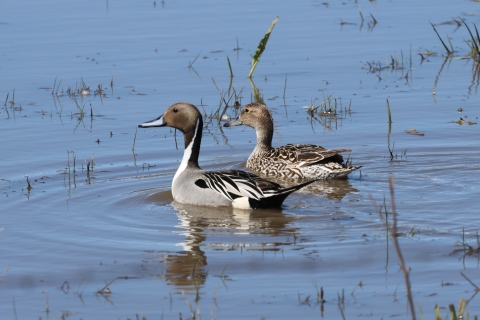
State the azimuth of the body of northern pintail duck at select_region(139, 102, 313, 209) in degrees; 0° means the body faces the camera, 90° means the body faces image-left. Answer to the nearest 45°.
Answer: approximately 90°

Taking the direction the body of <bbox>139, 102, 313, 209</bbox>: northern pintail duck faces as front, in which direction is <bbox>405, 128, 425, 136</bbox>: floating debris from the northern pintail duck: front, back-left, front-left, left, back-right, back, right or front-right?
back-right

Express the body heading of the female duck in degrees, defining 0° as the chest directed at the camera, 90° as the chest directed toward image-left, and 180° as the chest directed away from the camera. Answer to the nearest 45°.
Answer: approximately 90°

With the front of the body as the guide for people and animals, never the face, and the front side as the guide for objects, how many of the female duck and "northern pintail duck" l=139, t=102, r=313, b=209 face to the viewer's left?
2

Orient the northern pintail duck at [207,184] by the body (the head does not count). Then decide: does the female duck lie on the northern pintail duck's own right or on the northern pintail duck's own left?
on the northern pintail duck's own right

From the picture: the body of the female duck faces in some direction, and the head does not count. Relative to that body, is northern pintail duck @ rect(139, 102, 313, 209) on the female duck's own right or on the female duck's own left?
on the female duck's own left

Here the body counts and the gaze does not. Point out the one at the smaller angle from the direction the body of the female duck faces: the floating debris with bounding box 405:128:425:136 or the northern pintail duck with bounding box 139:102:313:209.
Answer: the northern pintail duck

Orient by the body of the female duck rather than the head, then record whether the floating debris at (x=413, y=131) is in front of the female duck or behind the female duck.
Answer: behind
